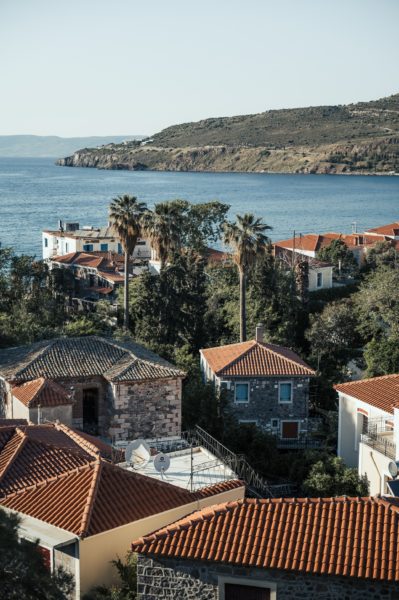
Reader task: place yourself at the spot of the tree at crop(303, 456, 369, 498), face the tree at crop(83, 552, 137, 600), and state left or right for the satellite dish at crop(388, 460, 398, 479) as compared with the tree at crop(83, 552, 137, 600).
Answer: left

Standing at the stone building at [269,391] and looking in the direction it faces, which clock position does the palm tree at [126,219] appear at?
The palm tree is roughly at 5 o'clock from the stone building.

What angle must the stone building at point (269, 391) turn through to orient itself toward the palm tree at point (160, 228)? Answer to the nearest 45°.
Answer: approximately 180°

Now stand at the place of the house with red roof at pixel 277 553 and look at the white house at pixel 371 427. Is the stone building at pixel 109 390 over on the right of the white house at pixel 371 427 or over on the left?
left

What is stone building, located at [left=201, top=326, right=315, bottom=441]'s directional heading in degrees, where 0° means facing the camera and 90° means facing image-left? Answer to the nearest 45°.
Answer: approximately 0°

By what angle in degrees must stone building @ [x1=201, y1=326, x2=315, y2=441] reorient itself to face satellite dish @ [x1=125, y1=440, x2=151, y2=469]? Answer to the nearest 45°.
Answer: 0° — it already faces it

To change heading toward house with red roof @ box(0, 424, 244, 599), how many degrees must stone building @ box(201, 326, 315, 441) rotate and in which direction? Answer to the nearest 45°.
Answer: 0° — it already faces it

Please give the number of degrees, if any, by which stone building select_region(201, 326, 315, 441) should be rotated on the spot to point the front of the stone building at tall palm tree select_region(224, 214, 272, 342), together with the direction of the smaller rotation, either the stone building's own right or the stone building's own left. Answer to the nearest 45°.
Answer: approximately 180°
